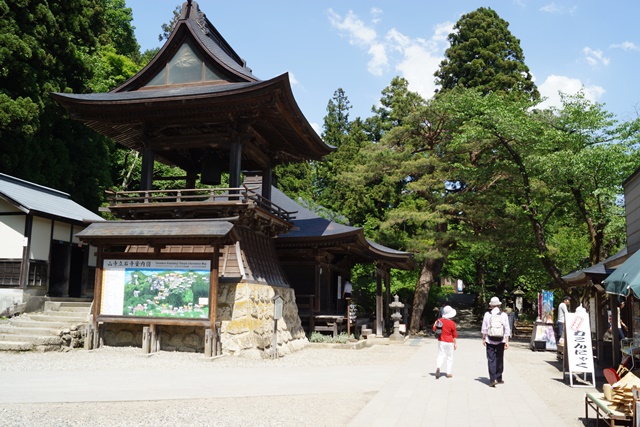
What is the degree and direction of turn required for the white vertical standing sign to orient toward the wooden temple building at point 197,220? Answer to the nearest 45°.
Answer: approximately 90° to its right

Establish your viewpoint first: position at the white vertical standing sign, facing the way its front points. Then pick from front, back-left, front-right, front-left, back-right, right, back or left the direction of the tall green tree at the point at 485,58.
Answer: back

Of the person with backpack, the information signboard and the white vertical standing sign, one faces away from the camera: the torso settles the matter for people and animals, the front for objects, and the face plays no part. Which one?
the person with backpack

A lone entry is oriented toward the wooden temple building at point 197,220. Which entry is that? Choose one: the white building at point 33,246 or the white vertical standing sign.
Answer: the white building

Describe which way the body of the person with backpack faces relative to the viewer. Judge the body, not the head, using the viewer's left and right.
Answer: facing away from the viewer

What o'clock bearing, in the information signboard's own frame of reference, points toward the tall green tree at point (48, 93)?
The tall green tree is roughly at 5 o'clock from the information signboard.

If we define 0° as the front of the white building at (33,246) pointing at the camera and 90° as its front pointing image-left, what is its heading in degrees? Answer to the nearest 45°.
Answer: approximately 315°

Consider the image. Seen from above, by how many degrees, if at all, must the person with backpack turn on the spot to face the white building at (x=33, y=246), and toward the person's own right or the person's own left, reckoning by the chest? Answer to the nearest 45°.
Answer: approximately 90° to the person's own left

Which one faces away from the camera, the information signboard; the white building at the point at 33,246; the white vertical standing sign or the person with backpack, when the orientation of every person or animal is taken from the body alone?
the person with backpack

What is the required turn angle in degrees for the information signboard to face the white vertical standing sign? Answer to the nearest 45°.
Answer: approximately 45° to its left

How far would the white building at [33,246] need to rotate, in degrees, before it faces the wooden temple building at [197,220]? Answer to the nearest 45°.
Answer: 0° — it already faces it

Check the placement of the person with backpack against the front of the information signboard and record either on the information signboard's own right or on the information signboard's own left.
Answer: on the information signboard's own left

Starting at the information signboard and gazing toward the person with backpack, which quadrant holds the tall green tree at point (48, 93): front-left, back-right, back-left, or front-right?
back-left

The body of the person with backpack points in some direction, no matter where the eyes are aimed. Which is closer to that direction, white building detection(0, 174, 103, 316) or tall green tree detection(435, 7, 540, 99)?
the tall green tree

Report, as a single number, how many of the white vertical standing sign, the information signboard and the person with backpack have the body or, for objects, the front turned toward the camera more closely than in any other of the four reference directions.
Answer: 2
